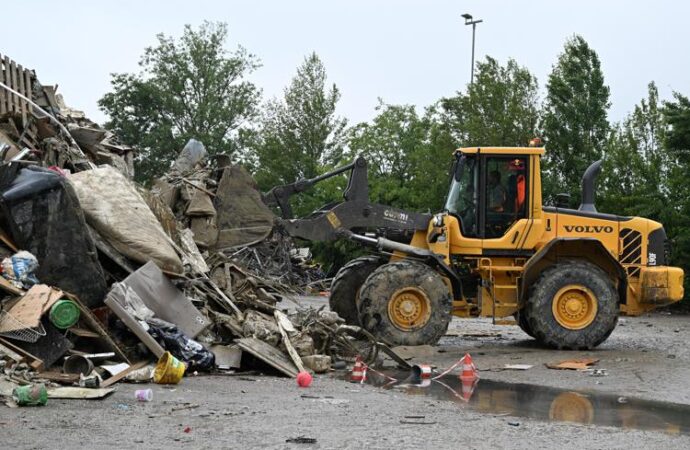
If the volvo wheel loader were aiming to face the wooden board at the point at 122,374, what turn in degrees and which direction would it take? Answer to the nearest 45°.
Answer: approximately 45° to its left

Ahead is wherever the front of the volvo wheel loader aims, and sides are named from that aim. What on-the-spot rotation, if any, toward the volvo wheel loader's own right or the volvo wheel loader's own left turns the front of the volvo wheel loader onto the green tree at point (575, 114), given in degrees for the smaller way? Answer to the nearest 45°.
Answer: approximately 90° to the volvo wheel loader's own right

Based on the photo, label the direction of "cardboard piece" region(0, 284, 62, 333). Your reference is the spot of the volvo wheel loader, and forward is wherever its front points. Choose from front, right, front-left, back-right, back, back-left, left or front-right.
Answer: front-left

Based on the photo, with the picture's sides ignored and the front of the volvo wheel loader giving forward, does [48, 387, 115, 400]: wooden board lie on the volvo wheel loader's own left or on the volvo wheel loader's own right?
on the volvo wheel loader's own left

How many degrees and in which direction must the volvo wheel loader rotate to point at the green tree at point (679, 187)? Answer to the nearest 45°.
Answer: approximately 135° to its right

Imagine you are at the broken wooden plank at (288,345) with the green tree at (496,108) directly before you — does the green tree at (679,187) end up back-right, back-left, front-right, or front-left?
front-right

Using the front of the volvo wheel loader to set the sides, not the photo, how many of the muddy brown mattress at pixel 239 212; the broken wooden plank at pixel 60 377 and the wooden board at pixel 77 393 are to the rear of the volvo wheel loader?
0

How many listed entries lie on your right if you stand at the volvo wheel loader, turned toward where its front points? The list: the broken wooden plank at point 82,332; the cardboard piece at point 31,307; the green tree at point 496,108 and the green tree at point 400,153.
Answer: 2

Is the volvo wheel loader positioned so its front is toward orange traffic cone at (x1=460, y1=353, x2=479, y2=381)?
no

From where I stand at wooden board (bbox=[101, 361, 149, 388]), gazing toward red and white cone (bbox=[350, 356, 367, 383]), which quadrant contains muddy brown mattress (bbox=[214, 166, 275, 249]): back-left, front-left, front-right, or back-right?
front-left

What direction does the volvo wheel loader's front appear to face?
to the viewer's left

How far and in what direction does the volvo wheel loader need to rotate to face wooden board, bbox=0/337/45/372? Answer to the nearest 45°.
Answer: approximately 45° to its left

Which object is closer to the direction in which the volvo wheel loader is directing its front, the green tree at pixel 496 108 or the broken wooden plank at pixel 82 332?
the broken wooden plank

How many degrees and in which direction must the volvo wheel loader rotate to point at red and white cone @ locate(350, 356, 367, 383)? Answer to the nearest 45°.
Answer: approximately 45° to its left

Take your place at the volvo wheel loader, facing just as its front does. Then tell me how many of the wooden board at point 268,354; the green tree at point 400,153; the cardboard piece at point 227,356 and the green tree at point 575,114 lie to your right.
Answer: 2

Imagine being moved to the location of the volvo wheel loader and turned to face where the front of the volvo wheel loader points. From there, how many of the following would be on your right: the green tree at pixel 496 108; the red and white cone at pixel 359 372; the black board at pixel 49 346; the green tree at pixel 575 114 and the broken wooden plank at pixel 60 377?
2

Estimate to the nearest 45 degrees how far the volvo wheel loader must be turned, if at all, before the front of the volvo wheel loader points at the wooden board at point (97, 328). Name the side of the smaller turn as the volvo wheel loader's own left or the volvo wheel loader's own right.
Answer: approximately 45° to the volvo wheel loader's own left

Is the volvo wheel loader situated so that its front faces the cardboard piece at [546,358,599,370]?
no
